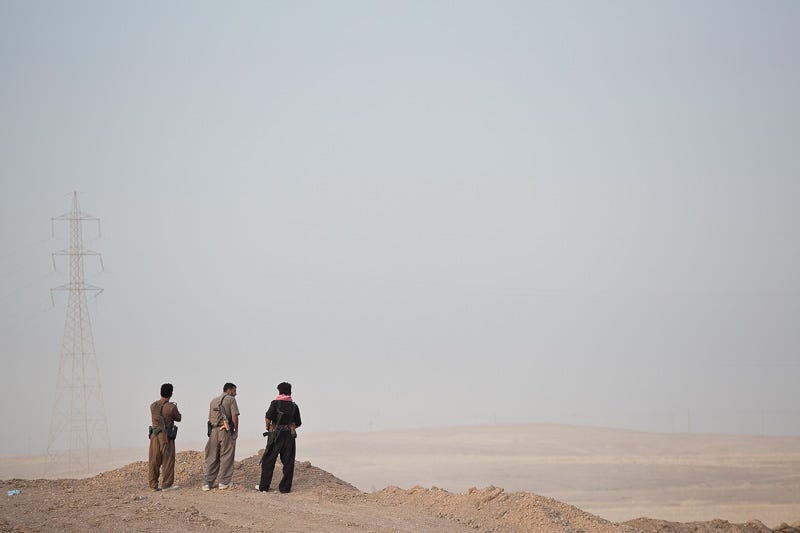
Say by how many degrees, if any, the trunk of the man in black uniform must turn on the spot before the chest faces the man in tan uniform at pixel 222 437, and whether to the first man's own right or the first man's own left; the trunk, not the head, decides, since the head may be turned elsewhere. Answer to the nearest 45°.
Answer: approximately 90° to the first man's own left

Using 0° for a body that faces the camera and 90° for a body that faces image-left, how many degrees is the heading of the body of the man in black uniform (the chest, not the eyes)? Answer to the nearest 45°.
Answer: approximately 180°

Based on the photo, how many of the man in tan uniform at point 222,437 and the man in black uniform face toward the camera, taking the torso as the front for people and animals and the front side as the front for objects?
0

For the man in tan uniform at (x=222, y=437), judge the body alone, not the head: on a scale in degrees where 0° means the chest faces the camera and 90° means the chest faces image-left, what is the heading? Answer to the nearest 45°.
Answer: approximately 225°

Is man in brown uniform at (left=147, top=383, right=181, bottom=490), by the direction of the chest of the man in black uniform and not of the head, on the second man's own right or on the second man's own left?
on the second man's own left

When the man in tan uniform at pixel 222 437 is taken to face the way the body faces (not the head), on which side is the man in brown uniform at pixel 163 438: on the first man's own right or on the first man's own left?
on the first man's own left

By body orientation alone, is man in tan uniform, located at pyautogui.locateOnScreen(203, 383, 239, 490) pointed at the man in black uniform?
no
